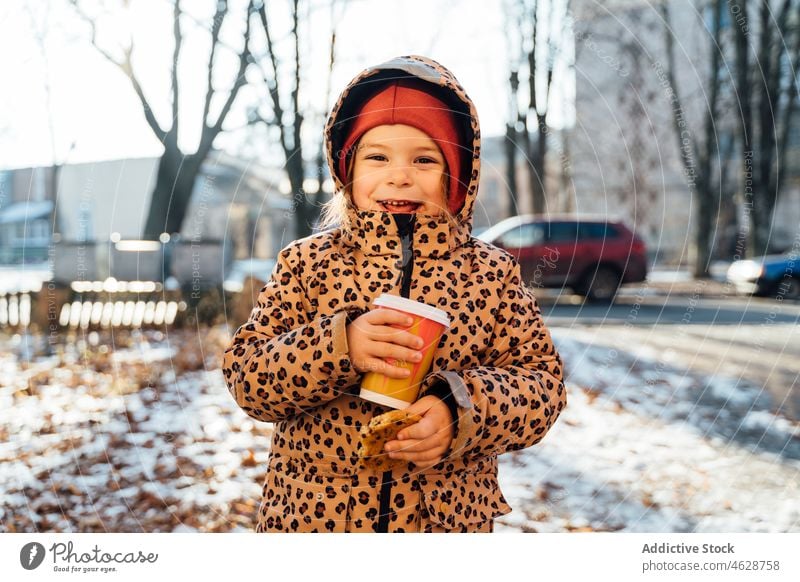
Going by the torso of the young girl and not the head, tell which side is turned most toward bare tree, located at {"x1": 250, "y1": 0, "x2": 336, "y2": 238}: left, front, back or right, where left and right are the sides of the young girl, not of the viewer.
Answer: back

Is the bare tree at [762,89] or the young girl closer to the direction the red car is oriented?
the young girl

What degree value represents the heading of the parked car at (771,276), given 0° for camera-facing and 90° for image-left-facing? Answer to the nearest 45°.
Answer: approximately 90°

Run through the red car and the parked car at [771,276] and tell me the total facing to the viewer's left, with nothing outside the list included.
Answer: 2

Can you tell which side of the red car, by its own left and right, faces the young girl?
left

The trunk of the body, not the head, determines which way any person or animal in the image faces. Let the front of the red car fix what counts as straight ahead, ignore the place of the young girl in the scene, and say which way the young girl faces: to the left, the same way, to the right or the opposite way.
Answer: to the left

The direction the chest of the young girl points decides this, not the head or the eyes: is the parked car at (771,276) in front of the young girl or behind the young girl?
behind

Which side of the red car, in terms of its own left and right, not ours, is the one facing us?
left

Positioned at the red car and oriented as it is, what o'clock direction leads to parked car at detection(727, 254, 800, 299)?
The parked car is roughly at 5 o'clock from the red car.
